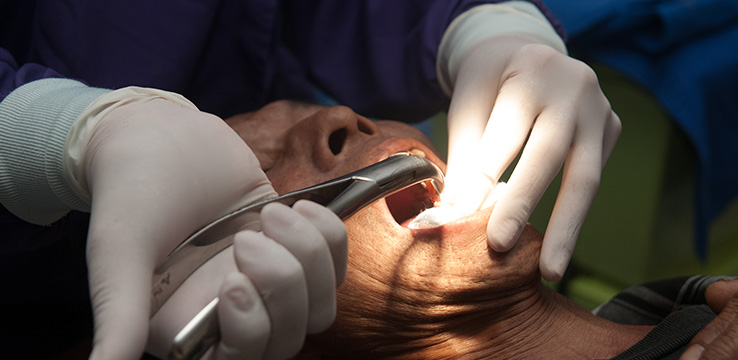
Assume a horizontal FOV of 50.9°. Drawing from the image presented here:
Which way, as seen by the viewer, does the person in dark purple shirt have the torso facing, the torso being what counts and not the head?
toward the camera
